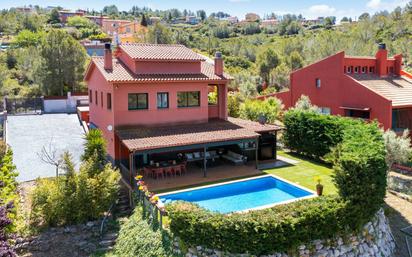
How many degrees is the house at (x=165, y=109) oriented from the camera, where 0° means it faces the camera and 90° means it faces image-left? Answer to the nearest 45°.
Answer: approximately 0°

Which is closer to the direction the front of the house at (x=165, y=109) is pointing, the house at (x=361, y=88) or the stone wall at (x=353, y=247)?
the stone wall

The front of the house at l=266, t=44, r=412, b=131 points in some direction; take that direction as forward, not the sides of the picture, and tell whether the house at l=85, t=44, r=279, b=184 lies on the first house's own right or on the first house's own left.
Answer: on the first house's own right

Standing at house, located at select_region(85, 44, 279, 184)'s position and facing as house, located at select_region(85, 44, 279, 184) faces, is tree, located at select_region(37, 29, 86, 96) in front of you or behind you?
behind

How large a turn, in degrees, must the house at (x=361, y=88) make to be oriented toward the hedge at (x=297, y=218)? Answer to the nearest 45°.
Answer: approximately 45° to its right

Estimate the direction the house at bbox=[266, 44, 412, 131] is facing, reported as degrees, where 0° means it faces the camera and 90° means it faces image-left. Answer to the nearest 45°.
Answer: approximately 315°

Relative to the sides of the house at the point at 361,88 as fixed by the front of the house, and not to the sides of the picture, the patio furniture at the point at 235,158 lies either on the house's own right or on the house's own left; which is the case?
on the house's own right

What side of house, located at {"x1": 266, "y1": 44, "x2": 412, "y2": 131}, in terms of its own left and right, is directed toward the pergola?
right

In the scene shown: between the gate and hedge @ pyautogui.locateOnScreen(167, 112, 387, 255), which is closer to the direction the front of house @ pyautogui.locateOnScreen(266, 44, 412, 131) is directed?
the hedge

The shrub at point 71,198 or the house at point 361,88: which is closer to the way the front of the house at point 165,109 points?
the shrub
